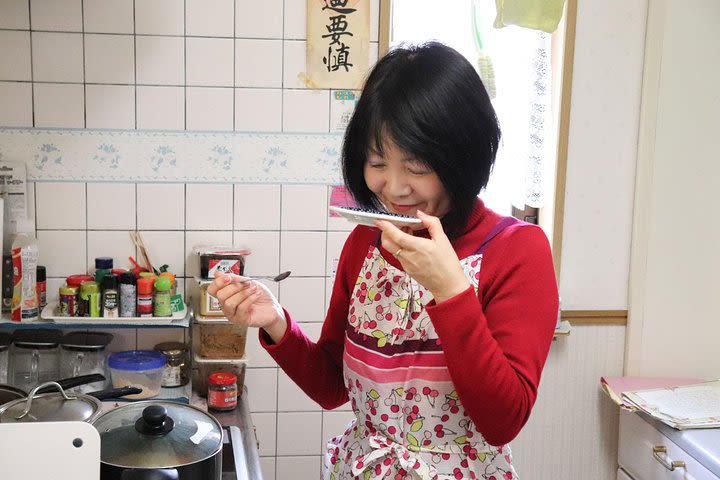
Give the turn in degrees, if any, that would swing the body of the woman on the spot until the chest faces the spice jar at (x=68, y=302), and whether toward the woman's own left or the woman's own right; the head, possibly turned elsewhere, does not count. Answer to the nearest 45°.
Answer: approximately 90° to the woman's own right

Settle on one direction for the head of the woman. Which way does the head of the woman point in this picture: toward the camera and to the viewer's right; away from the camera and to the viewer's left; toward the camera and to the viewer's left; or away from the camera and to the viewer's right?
toward the camera and to the viewer's left

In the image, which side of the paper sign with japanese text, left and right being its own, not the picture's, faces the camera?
front

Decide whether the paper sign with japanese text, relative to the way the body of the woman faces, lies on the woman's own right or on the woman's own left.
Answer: on the woman's own right

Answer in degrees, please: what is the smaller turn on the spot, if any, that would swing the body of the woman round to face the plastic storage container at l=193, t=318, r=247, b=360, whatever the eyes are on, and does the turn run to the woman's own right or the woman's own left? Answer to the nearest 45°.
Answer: approximately 90° to the woman's own right

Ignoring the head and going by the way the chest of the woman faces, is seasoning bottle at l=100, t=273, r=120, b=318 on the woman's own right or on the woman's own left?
on the woman's own right

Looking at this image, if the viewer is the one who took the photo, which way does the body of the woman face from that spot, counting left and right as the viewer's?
facing the viewer and to the left of the viewer

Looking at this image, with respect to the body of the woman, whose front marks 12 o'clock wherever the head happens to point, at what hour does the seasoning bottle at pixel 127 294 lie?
The seasoning bottle is roughly at 3 o'clock from the woman.

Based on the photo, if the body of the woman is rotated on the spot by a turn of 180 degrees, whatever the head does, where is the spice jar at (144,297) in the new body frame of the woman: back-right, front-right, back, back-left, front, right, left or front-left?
left

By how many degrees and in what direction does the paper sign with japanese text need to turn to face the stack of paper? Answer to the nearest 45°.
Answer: approximately 90° to its left

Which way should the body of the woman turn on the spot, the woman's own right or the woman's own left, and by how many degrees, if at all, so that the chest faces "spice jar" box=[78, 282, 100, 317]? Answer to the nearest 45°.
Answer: approximately 90° to the woman's own right

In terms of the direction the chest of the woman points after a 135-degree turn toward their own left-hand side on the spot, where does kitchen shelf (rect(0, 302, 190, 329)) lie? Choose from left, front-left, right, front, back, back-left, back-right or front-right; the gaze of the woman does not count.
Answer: back-left

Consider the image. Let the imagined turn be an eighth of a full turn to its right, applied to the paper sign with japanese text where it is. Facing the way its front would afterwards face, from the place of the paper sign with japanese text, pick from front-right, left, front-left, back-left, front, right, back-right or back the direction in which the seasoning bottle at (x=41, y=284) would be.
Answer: front-right

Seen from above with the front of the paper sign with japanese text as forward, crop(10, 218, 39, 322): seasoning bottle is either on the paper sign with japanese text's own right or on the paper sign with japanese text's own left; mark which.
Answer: on the paper sign with japanese text's own right

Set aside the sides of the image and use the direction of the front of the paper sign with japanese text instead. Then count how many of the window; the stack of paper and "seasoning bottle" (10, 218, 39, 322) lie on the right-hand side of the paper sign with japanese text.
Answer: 1

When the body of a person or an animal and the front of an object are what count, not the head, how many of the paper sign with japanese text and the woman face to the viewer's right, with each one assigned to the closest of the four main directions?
0
